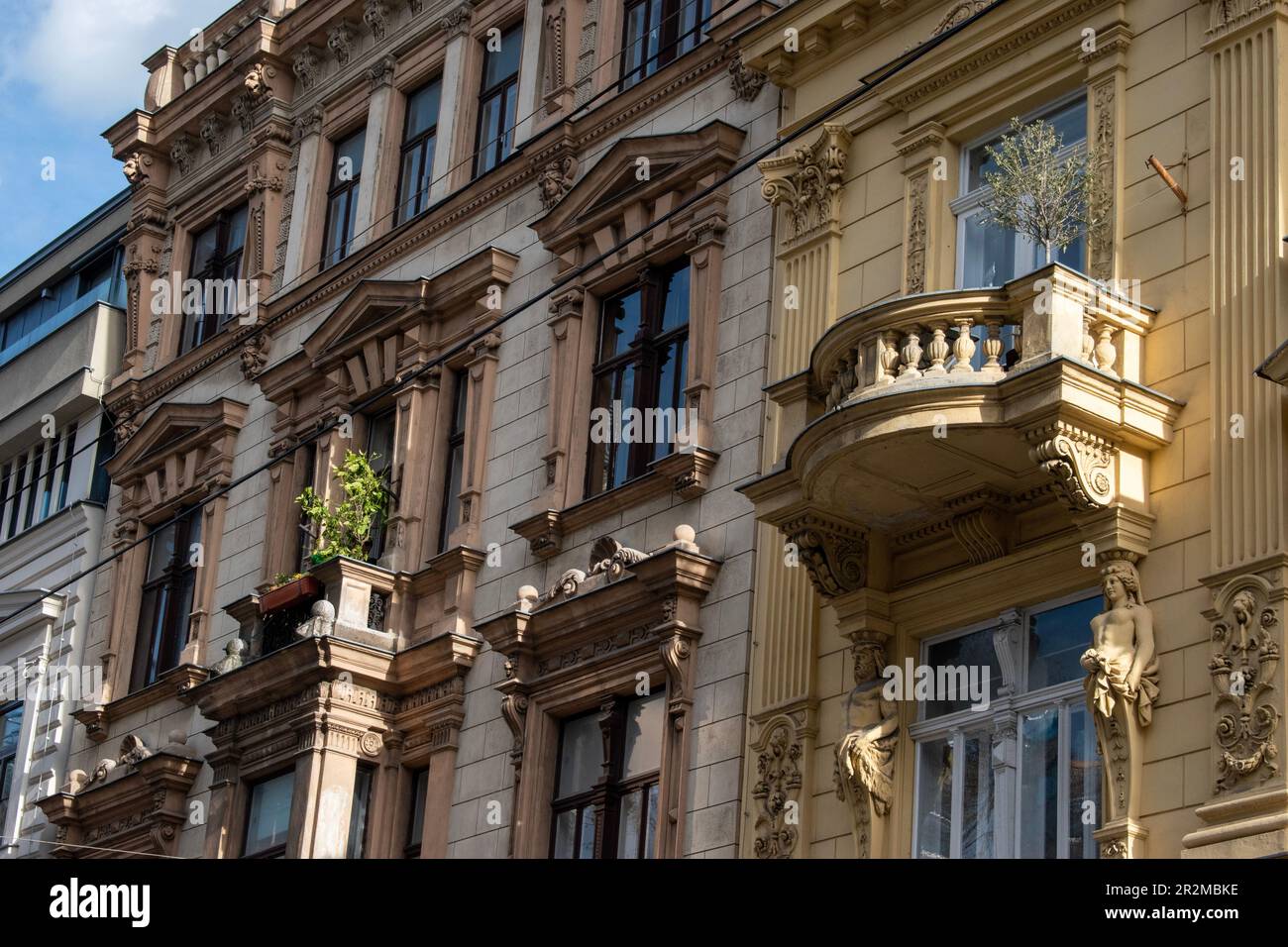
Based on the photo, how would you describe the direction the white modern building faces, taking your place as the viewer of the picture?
facing the viewer and to the left of the viewer

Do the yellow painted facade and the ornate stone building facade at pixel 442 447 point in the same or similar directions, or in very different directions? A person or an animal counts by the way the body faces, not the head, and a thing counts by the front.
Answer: same or similar directions

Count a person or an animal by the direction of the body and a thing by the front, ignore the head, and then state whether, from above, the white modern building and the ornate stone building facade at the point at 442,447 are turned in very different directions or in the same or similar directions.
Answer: same or similar directions

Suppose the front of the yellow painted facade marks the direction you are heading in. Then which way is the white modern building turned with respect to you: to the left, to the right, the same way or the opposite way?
the same way

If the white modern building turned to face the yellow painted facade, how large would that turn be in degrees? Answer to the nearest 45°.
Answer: approximately 90° to its left

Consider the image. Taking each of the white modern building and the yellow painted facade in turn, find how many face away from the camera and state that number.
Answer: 0

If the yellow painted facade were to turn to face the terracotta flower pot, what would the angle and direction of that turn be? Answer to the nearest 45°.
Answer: approximately 90° to its right

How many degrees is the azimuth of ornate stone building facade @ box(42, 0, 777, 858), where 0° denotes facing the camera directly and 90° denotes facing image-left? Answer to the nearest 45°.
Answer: approximately 45°

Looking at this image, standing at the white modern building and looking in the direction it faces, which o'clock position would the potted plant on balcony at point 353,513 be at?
The potted plant on balcony is roughly at 10 o'clock from the white modern building.

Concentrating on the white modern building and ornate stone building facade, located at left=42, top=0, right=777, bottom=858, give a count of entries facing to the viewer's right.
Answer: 0

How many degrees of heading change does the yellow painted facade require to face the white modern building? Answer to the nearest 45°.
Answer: approximately 90° to its right

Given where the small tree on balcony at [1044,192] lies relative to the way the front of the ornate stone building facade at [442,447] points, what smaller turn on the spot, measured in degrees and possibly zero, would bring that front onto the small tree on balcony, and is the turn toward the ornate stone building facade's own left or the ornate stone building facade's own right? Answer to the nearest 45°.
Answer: approximately 90° to the ornate stone building facade's own left

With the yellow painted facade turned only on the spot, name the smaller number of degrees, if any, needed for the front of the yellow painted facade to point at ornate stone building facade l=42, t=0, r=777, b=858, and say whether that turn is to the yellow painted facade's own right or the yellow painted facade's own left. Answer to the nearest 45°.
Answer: approximately 90° to the yellow painted facade's own right
